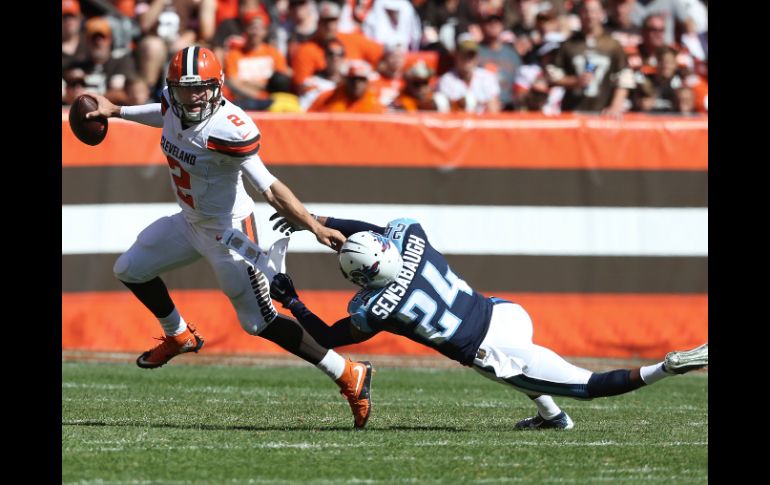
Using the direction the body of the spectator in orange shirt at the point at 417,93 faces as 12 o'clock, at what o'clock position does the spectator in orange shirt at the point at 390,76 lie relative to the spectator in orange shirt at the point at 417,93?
the spectator in orange shirt at the point at 390,76 is roughly at 5 o'clock from the spectator in orange shirt at the point at 417,93.

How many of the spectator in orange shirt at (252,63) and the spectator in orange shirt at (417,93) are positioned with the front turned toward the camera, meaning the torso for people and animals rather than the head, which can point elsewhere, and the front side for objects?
2

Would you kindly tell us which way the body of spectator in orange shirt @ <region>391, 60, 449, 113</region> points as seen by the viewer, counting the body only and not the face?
toward the camera

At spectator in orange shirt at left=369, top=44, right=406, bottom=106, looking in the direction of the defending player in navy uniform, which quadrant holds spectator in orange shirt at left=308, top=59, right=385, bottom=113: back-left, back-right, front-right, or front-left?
front-right

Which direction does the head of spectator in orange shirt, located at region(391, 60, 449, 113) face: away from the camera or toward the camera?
toward the camera

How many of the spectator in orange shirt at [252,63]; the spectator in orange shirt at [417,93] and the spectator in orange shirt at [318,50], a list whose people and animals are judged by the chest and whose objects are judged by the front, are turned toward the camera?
3

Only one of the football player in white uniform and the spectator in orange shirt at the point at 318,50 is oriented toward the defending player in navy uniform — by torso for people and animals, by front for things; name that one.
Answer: the spectator in orange shirt

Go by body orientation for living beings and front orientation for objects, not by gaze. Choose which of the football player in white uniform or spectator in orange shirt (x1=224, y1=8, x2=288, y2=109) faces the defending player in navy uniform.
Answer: the spectator in orange shirt

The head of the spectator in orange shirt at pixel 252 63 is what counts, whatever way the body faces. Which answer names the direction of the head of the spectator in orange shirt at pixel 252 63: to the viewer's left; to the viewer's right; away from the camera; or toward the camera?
toward the camera

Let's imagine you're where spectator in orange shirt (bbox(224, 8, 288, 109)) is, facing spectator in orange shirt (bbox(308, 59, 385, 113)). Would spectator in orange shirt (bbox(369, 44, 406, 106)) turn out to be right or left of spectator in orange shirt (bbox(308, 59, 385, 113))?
left

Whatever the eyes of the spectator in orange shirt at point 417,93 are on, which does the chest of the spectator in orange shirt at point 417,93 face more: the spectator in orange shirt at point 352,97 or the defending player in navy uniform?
the defending player in navy uniform

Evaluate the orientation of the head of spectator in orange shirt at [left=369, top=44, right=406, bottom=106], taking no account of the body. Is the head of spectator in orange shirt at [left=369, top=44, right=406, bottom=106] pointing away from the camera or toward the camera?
toward the camera

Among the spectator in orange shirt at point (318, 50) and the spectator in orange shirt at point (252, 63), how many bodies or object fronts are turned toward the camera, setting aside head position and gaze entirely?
2

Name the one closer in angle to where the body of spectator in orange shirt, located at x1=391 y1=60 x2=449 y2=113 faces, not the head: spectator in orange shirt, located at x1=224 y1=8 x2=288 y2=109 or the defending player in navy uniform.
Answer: the defending player in navy uniform

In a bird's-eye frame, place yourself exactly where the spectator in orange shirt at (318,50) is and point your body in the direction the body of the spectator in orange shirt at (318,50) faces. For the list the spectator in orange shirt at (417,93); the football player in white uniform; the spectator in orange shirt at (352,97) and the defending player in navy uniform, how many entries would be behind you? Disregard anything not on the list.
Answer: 0

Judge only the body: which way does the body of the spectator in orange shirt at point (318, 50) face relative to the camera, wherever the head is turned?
toward the camera

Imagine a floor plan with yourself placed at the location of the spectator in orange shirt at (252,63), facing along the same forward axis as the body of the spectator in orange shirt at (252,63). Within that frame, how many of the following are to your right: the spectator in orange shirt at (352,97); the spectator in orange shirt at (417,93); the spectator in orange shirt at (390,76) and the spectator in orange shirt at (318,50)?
0

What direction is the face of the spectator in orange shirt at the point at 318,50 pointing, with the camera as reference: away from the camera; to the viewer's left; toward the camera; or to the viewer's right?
toward the camera
